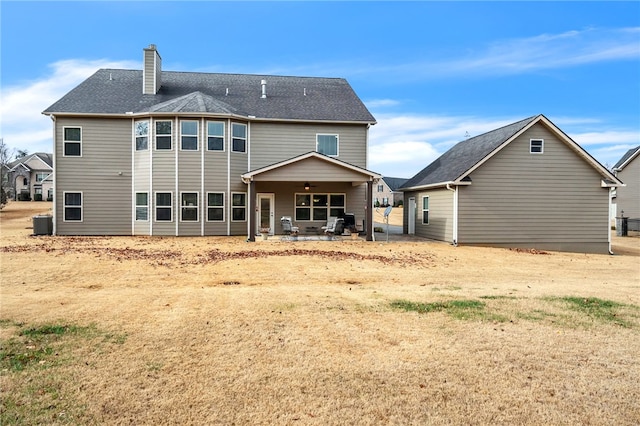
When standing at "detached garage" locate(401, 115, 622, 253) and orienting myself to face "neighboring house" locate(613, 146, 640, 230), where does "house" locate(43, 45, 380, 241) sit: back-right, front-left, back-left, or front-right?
back-left

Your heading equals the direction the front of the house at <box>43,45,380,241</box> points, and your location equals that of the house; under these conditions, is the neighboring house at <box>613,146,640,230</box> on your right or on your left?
on your right

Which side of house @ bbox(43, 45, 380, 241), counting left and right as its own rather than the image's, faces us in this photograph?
back

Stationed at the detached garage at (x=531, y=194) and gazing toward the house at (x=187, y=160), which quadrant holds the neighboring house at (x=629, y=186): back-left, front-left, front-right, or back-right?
back-right

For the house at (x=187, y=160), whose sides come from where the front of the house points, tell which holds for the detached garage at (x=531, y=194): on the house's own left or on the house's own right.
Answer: on the house's own right
